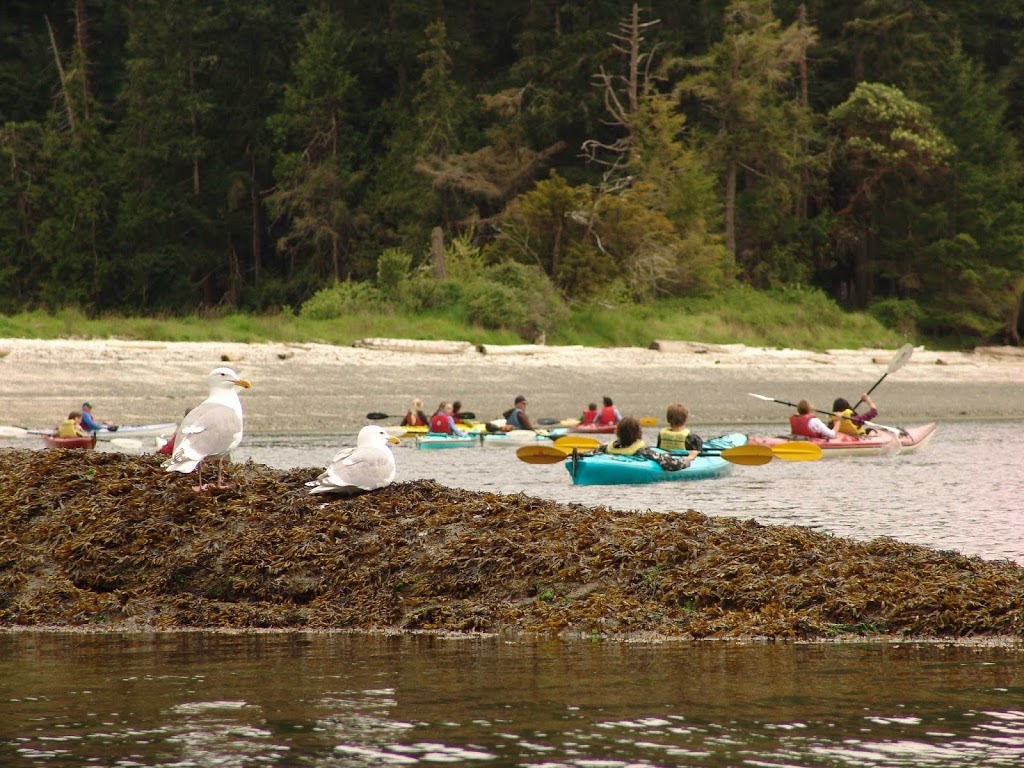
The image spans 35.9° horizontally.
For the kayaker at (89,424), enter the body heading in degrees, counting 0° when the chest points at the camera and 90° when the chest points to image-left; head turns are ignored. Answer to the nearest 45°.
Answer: approximately 270°

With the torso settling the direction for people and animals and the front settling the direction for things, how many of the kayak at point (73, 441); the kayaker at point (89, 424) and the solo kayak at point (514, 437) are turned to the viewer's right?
2

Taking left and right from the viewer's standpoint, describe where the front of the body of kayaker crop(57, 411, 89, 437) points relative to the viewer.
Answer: facing away from the viewer and to the right of the viewer

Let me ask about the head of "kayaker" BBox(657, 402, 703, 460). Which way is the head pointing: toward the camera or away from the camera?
away from the camera

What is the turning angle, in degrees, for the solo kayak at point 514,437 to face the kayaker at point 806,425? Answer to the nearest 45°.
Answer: approximately 45° to its right

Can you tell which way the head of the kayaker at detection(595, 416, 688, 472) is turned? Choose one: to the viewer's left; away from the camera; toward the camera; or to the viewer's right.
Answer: away from the camera

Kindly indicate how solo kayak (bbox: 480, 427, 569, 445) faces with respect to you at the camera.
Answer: facing to the right of the viewer
